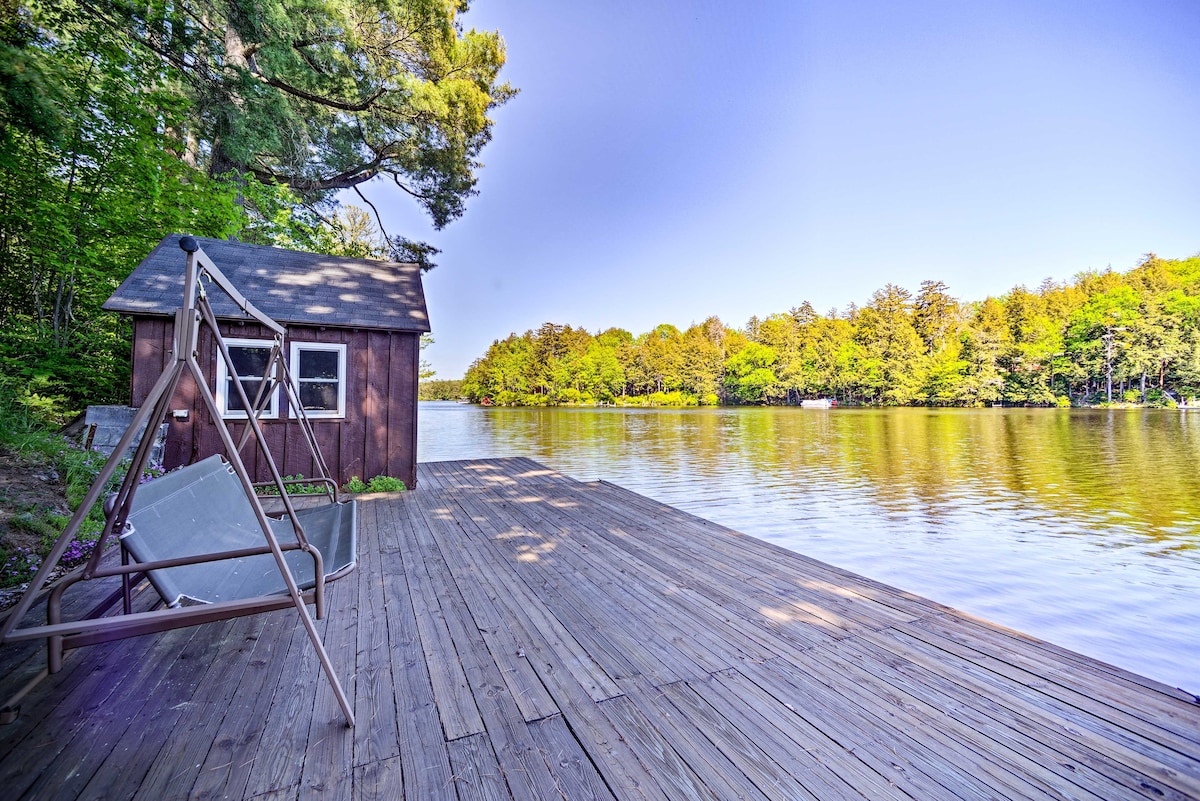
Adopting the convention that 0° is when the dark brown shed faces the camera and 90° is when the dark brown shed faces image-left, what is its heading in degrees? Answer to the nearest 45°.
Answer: approximately 0°

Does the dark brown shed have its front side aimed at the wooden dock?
yes
